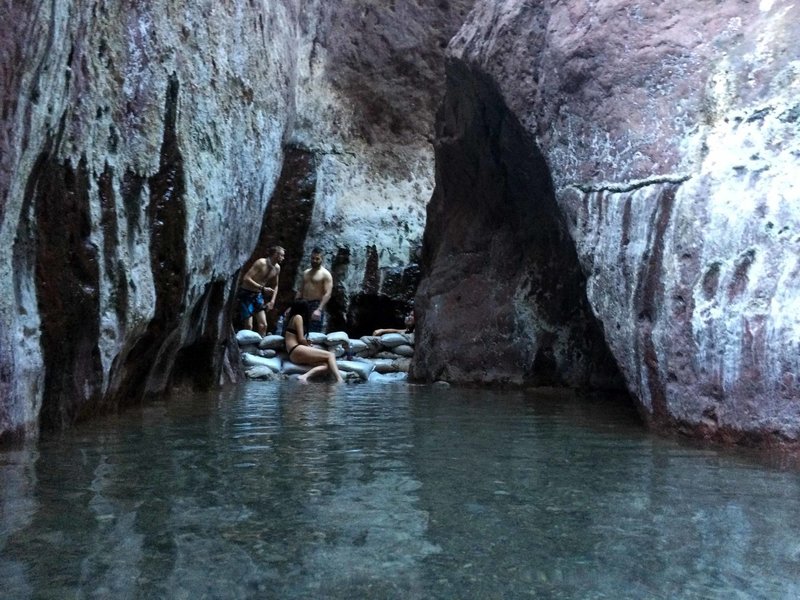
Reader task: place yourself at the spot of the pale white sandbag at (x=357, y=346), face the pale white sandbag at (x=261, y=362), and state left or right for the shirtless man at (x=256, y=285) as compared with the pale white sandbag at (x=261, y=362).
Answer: right

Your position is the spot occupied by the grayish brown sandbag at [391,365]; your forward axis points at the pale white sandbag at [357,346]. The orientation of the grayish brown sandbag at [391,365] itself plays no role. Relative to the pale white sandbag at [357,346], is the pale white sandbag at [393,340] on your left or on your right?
right

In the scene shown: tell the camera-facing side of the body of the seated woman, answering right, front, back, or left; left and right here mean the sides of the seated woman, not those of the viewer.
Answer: right

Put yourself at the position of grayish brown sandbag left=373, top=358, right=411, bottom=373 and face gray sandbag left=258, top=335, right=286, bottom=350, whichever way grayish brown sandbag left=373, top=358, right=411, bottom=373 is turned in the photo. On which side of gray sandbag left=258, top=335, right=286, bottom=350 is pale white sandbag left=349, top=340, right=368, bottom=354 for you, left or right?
right

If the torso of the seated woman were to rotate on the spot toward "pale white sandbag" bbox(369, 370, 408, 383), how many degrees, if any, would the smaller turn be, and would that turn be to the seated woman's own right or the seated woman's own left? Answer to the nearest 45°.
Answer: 0° — they already face it

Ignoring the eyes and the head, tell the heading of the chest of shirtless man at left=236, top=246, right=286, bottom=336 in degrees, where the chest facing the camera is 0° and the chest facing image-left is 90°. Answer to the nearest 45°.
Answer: approximately 315°

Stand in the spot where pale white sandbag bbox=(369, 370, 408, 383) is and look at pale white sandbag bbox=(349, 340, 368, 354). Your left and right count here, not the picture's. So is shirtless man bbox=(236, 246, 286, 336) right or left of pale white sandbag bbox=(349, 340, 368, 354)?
left

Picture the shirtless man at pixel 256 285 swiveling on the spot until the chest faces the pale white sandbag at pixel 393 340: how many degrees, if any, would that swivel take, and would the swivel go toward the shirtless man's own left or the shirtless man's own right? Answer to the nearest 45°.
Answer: approximately 45° to the shirtless man's own left

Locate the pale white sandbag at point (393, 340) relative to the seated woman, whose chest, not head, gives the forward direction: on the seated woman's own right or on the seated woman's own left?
on the seated woman's own left

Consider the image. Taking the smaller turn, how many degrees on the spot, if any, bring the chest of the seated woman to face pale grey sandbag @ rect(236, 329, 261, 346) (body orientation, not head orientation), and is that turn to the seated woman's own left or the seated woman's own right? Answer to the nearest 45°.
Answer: approximately 135° to the seated woman's own left
